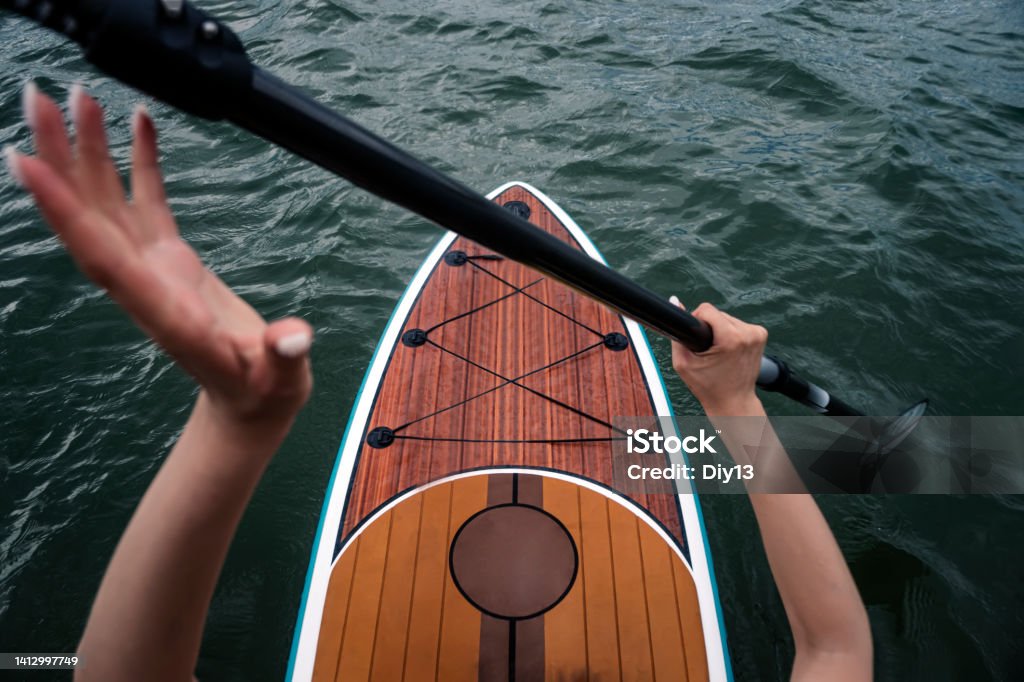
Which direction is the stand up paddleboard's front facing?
away from the camera
